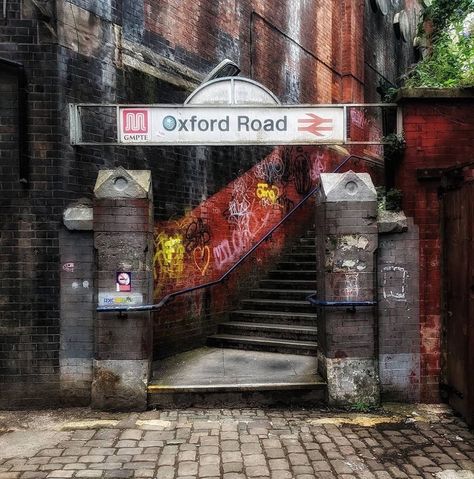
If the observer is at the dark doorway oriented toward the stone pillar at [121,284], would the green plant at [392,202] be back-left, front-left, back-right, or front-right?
front-right

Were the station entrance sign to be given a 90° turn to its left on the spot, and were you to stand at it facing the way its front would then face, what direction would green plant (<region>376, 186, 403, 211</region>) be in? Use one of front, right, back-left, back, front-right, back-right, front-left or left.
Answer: front

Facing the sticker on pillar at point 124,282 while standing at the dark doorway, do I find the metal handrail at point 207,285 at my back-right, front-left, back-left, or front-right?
front-right

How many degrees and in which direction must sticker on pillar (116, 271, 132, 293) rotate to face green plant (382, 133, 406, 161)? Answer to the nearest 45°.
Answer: approximately 90° to its left

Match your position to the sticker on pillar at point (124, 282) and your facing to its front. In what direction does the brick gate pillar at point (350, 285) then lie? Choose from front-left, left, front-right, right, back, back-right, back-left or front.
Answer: left

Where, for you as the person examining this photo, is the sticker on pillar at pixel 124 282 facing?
facing the viewer

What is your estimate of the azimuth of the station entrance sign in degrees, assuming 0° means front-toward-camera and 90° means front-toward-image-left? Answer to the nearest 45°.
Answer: approximately 0°

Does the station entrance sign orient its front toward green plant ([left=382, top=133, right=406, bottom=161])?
no

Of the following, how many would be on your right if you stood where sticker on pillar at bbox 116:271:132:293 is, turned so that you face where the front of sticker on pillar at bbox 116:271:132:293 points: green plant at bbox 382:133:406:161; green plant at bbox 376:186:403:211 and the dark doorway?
0

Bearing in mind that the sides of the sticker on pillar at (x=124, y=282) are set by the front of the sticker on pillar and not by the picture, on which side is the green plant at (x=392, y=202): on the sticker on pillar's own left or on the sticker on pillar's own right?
on the sticker on pillar's own left
